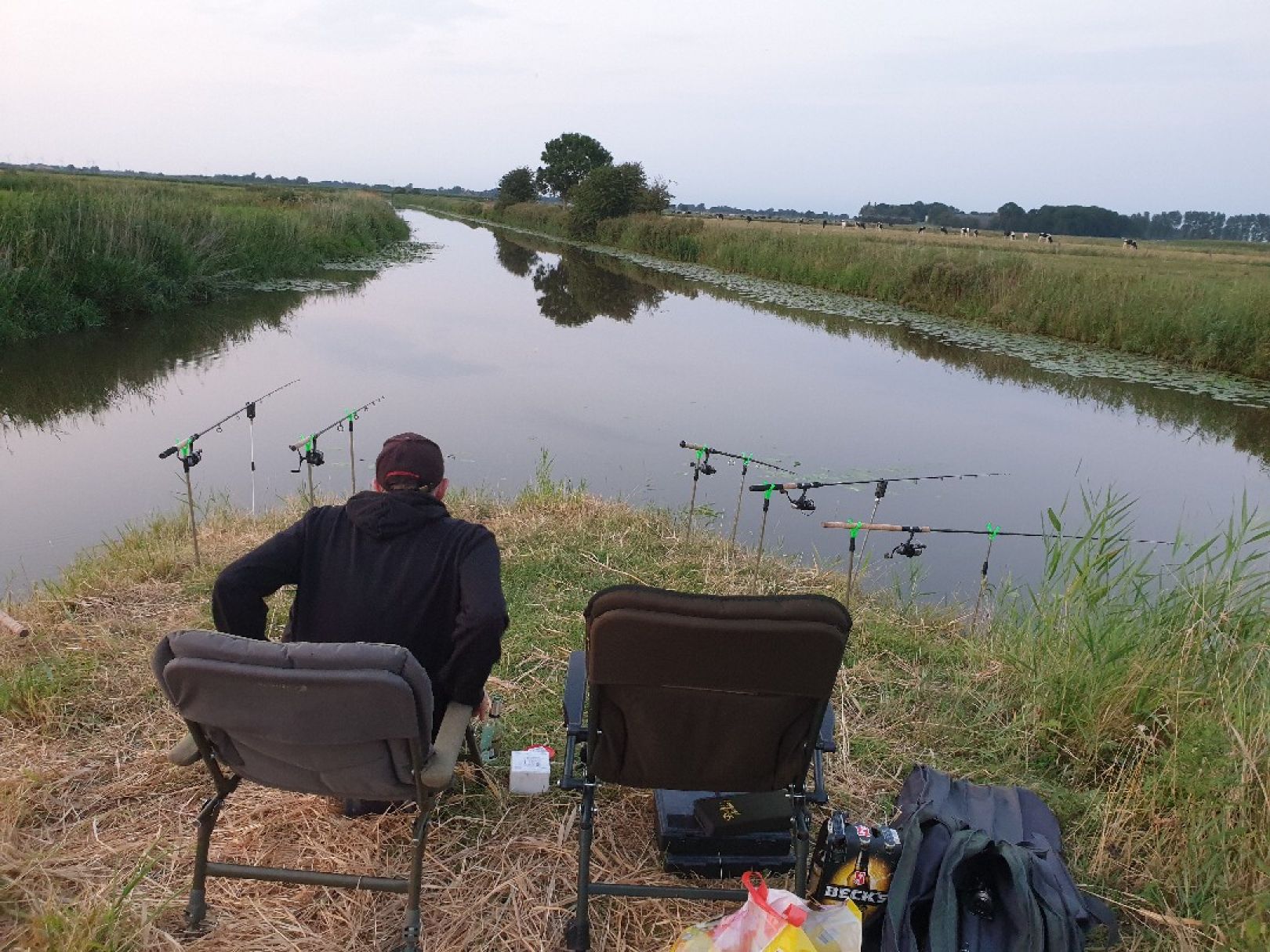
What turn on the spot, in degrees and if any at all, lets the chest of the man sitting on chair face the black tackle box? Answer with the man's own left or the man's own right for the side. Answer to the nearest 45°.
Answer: approximately 90° to the man's own right

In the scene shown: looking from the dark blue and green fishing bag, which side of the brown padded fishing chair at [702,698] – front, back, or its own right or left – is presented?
right

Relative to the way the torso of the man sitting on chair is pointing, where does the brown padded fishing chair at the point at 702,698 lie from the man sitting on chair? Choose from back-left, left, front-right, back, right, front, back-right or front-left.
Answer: back-right

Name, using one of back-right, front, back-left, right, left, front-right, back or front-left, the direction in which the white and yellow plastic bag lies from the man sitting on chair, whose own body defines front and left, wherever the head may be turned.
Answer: back-right

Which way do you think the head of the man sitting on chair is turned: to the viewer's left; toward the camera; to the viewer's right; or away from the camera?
away from the camera

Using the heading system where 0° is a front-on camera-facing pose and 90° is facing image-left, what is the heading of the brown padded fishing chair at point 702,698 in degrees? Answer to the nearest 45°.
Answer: approximately 180°

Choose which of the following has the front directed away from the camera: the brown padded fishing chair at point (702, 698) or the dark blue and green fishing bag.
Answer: the brown padded fishing chair

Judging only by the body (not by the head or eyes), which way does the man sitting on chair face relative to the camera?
away from the camera

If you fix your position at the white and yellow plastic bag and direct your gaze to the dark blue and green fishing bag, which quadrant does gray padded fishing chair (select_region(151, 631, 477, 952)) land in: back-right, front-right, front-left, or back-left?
back-left

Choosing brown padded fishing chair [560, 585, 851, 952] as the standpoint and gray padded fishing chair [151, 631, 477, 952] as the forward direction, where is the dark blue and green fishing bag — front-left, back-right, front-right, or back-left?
back-left

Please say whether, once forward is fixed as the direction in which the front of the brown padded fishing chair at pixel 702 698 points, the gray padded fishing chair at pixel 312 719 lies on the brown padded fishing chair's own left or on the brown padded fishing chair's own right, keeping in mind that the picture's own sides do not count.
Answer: on the brown padded fishing chair's own left

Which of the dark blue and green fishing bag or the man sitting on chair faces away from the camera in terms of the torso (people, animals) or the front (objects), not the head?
the man sitting on chair
